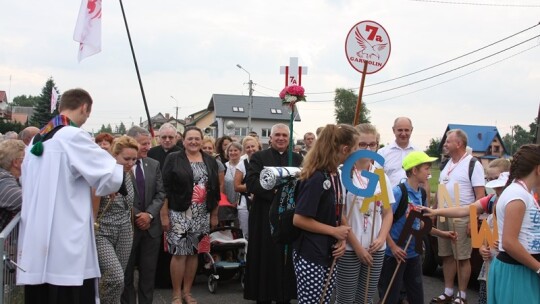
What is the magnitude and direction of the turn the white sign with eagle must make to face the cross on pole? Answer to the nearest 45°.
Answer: approximately 90° to its right

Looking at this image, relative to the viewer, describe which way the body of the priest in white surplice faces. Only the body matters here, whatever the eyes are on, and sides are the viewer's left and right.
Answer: facing away from the viewer and to the right of the viewer

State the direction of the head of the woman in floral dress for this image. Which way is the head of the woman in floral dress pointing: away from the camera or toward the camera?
toward the camera

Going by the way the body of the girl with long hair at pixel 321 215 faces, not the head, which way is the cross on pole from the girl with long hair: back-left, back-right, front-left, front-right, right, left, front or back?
left

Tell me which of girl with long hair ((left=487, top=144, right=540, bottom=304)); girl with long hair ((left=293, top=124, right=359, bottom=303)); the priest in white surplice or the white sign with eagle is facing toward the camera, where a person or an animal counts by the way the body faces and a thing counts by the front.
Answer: the white sign with eagle

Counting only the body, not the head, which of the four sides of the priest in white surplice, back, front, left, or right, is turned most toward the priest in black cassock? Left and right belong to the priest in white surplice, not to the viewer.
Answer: front

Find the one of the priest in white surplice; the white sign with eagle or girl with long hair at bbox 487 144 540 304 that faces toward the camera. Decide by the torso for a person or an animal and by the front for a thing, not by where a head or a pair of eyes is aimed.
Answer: the white sign with eagle

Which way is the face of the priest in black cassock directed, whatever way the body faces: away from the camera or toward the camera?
toward the camera

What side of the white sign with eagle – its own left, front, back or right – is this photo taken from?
front
